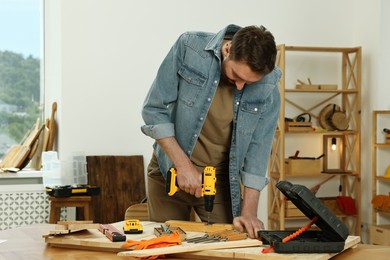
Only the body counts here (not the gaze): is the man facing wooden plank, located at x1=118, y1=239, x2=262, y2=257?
yes

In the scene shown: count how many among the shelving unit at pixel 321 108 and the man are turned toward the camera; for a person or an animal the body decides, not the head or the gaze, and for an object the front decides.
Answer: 2

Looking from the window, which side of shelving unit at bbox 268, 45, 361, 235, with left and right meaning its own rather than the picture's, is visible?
right

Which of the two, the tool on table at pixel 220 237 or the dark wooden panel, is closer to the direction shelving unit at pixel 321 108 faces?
the tool on table

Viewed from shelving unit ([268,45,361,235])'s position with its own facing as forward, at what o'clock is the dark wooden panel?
The dark wooden panel is roughly at 2 o'clock from the shelving unit.

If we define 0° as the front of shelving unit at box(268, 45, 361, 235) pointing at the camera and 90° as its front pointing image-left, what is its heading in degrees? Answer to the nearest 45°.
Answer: approximately 0°

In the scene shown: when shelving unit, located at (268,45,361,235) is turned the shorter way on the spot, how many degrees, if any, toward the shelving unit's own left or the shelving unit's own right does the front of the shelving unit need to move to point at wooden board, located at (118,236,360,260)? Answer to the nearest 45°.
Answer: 0° — it already faces it

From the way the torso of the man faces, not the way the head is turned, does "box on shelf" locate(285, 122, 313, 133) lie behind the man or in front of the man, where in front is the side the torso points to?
behind
